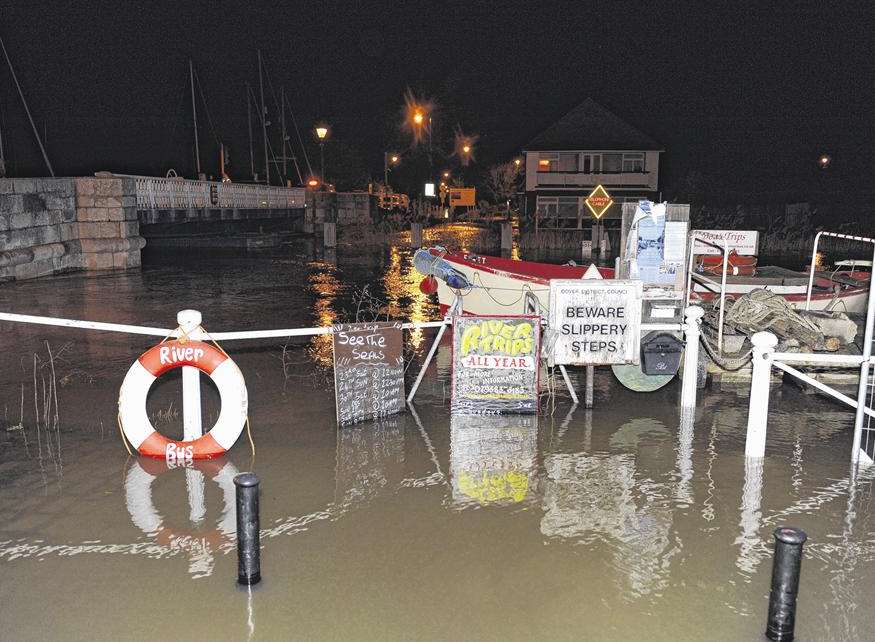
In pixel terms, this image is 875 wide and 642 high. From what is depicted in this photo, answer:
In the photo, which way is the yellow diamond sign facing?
toward the camera

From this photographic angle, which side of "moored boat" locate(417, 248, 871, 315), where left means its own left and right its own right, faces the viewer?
left

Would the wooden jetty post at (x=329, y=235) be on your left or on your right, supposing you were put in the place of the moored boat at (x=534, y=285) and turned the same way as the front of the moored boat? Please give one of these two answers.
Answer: on your right

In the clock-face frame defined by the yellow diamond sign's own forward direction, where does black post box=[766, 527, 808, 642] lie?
The black post is roughly at 12 o'clock from the yellow diamond sign.

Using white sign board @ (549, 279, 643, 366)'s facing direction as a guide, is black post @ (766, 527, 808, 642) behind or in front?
in front

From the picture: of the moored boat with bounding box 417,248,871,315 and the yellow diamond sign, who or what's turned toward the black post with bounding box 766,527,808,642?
the yellow diamond sign

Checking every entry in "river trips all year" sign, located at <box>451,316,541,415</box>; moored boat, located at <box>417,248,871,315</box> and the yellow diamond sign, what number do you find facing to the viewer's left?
1

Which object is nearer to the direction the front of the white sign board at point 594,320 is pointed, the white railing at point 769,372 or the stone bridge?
the white railing

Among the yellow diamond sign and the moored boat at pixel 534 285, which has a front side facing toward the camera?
the yellow diamond sign

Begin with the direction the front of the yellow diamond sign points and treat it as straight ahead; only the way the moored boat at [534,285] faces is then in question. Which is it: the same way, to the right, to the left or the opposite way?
to the right

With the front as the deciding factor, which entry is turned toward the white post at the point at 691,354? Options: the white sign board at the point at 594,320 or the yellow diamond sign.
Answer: the yellow diamond sign

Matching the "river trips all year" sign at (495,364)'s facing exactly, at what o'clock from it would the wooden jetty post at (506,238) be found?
The wooden jetty post is roughly at 6 o'clock from the "river trips all year" sign.

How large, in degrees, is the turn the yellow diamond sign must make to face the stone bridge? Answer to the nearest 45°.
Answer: approximately 45° to its right

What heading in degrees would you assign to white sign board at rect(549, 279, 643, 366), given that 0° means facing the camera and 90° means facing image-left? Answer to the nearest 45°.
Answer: approximately 0°

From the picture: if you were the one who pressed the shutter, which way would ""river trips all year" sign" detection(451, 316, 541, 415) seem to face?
facing the viewer

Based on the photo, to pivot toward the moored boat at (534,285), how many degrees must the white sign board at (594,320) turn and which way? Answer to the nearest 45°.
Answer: approximately 180°

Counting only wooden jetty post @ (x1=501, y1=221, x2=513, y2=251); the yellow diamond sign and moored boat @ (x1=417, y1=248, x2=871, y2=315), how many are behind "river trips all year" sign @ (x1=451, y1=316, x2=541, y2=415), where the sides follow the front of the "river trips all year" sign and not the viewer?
3

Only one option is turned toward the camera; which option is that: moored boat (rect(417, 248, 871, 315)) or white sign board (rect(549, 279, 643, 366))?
the white sign board
